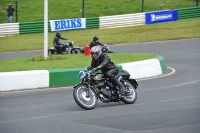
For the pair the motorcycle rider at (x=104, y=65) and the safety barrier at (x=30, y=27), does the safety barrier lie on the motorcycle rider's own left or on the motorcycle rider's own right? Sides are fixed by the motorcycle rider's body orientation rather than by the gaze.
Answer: on the motorcycle rider's own right

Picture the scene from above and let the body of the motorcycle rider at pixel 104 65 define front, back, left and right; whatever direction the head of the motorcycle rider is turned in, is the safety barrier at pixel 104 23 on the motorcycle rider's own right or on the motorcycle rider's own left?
on the motorcycle rider's own right

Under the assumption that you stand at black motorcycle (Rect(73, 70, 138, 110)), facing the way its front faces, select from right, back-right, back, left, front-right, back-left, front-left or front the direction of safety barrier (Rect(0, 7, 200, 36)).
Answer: back-right

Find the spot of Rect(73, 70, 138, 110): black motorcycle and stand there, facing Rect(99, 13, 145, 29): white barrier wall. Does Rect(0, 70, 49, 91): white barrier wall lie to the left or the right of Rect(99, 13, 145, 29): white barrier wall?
left

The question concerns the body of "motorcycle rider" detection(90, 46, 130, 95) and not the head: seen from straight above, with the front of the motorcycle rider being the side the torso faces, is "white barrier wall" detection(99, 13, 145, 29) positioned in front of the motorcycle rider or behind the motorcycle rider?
behind

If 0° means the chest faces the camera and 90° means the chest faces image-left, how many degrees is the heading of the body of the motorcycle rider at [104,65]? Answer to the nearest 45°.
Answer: approximately 45°

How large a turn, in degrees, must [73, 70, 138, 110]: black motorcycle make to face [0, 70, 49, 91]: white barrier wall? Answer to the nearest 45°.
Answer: approximately 90° to its right

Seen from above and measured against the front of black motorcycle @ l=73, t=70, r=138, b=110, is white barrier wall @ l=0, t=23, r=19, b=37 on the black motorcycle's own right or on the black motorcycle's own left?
on the black motorcycle's own right

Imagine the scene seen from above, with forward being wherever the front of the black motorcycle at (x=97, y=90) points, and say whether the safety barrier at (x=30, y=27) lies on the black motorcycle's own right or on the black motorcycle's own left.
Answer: on the black motorcycle's own right
